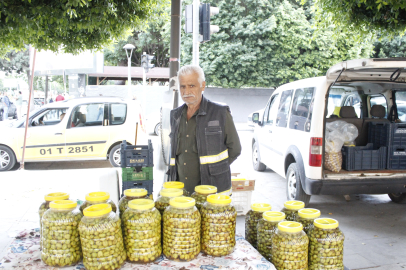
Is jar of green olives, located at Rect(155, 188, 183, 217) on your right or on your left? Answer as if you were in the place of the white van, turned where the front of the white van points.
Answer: on your left

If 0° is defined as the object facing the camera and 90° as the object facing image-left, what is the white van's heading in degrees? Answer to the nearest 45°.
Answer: approximately 135°

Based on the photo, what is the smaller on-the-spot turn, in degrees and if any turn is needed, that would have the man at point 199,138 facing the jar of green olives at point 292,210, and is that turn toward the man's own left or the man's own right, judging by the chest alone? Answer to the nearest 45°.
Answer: approximately 90° to the man's own left

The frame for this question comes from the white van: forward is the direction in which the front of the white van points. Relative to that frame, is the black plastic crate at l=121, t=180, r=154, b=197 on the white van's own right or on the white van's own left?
on the white van's own left

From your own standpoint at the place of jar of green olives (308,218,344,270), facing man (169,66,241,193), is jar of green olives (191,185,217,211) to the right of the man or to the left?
left
